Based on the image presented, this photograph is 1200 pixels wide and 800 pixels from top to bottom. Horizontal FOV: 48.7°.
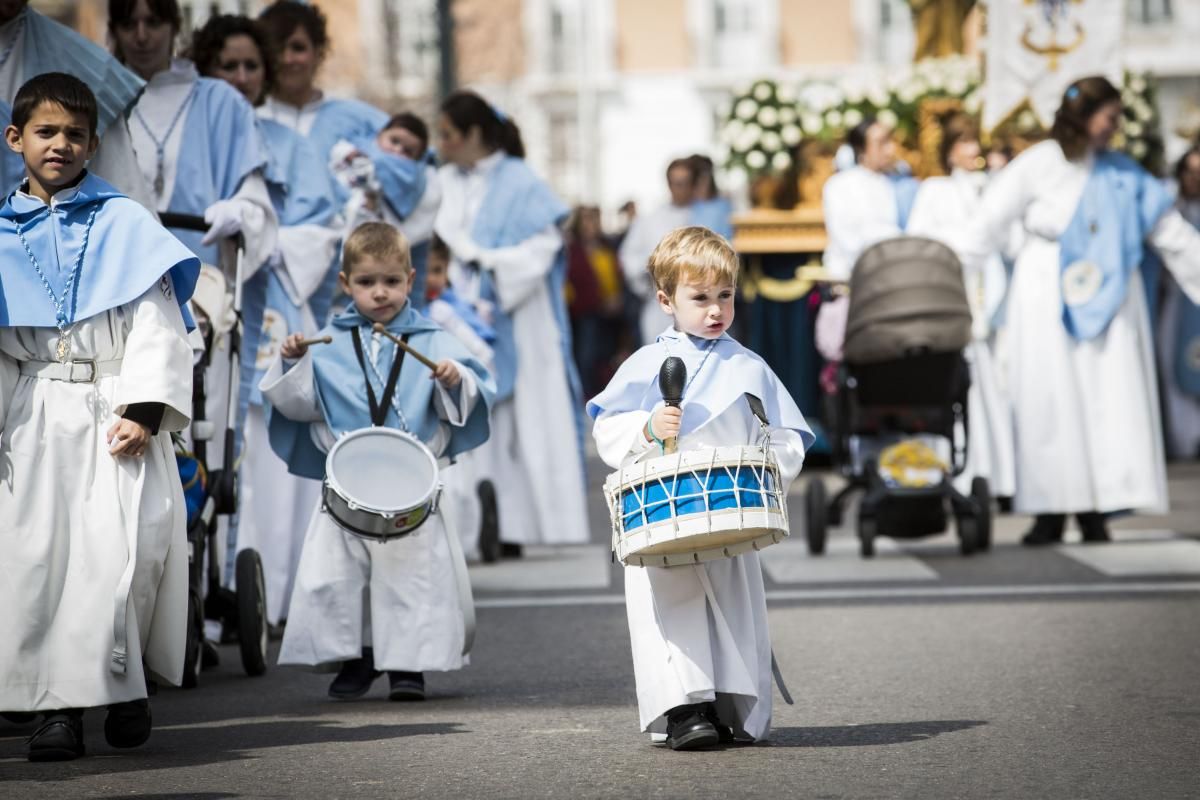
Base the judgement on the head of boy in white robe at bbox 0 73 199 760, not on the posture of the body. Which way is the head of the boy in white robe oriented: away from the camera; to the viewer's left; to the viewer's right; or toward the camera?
toward the camera

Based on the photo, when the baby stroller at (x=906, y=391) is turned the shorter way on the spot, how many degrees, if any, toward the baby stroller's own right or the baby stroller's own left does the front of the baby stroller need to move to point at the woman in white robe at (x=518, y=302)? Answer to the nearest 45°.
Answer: approximately 90° to the baby stroller's own right

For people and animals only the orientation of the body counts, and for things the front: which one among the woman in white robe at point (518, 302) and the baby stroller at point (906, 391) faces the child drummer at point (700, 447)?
the baby stroller

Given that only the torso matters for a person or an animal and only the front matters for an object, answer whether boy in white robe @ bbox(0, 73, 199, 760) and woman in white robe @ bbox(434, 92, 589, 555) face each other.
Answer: no

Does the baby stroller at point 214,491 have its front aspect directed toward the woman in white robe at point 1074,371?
no

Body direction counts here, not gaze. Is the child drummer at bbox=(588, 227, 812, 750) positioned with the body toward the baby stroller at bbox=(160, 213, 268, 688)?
no

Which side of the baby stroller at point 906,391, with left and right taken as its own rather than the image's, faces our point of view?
front

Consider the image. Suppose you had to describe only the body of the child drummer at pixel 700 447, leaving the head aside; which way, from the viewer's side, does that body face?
toward the camera

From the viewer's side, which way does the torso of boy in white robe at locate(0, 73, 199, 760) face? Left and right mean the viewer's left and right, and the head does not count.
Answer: facing the viewer

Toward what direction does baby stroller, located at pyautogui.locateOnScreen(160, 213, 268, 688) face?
toward the camera

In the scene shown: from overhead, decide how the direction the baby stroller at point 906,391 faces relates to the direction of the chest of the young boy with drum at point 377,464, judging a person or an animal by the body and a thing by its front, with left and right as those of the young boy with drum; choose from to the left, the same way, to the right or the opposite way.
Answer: the same way

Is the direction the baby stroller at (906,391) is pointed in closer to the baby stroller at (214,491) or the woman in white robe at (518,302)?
the baby stroller

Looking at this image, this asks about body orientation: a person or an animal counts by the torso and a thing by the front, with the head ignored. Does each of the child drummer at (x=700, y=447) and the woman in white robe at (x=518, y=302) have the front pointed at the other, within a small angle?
no

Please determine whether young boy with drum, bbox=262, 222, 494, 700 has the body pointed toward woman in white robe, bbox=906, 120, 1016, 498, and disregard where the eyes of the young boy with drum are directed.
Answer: no
